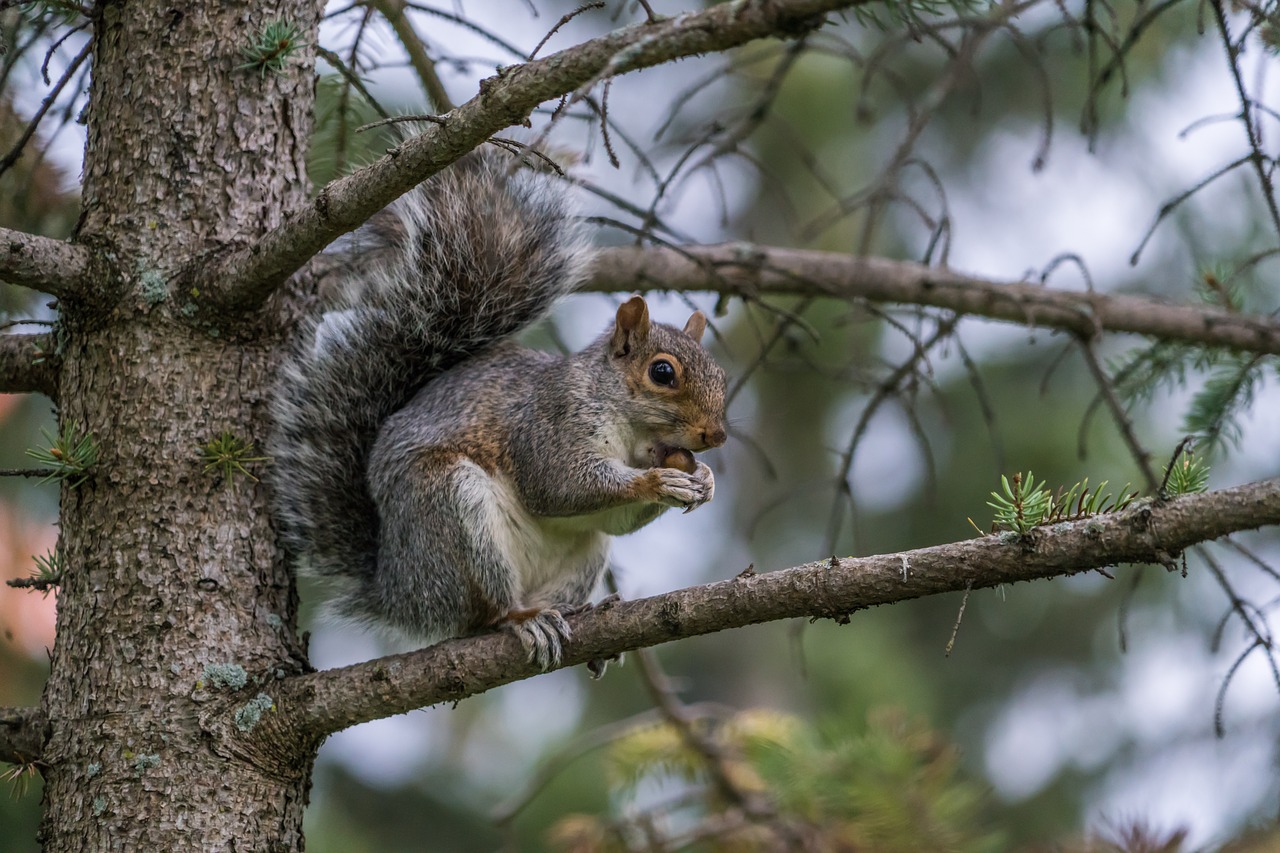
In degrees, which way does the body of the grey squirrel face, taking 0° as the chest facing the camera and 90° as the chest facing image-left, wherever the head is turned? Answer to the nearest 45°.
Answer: approximately 270°

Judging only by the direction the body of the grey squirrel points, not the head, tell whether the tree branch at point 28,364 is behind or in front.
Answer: behind

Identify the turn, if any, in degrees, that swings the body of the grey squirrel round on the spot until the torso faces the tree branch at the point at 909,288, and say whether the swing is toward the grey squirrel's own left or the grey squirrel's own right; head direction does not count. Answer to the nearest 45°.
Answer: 0° — it already faces it
